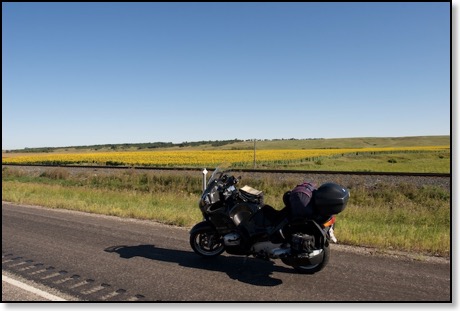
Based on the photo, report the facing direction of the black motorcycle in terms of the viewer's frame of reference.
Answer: facing away from the viewer and to the left of the viewer
